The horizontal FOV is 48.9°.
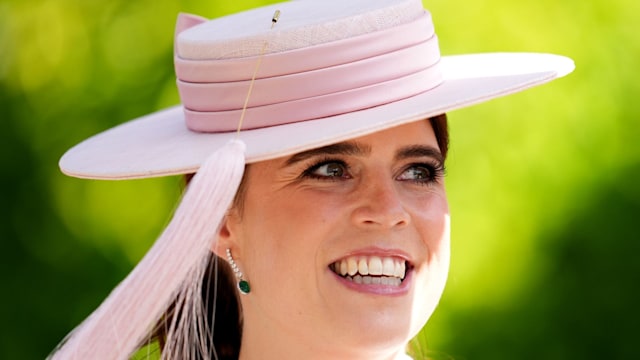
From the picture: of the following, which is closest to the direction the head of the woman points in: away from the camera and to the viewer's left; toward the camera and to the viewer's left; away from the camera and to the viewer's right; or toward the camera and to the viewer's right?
toward the camera and to the viewer's right
